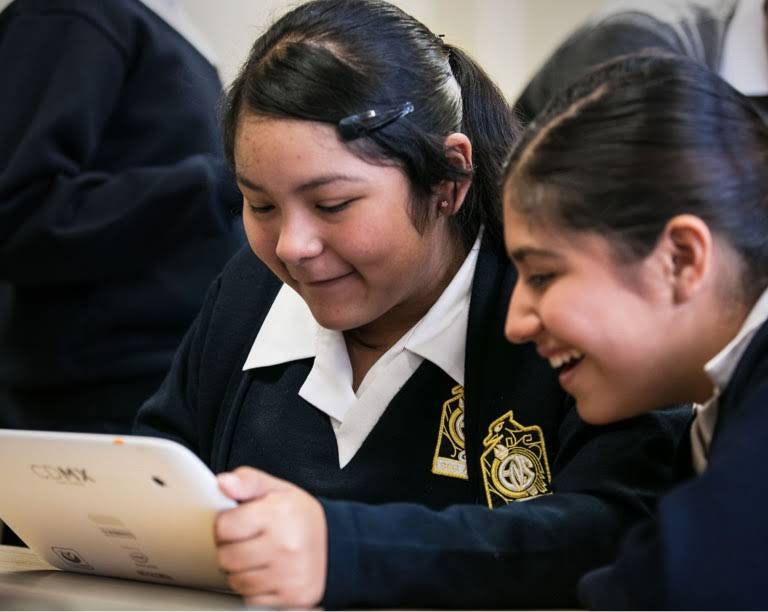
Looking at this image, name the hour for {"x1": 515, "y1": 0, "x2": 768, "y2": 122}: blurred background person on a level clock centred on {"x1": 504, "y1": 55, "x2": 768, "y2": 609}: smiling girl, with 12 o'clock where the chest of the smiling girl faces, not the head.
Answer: The blurred background person is roughly at 3 o'clock from the smiling girl.

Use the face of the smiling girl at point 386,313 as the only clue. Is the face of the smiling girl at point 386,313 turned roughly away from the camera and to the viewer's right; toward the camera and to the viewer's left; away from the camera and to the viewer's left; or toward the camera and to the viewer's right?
toward the camera and to the viewer's left

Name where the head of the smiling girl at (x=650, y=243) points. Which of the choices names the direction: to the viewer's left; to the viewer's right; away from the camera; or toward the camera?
to the viewer's left

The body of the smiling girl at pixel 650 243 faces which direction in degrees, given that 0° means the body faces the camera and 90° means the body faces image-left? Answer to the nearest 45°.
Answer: approximately 90°

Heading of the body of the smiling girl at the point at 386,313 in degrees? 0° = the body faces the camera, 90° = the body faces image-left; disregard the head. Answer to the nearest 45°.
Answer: approximately 45°

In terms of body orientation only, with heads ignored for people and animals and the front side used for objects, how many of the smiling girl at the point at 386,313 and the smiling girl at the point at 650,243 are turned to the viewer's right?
0

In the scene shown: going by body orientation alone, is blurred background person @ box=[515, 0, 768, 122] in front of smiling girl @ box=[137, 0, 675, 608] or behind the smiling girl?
behind
